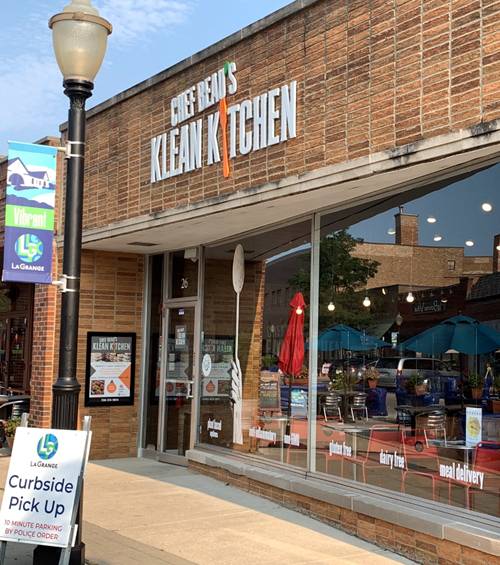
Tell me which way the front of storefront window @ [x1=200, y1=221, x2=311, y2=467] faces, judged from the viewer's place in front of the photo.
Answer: facing the viewer and to the left of the viewer

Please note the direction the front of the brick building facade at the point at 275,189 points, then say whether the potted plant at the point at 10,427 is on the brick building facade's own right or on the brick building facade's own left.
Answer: on the brick building facade's own right

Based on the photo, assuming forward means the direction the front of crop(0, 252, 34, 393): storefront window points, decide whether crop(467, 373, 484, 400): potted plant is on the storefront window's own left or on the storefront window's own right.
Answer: on the storefront window's own left

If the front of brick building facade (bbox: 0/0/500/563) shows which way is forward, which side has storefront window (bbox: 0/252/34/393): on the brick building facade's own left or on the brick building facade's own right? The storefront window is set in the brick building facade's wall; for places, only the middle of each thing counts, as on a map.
on the brick building facade's own right

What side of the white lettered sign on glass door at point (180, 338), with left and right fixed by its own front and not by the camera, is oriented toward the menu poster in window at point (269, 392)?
left

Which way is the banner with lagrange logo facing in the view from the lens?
facing the viewer

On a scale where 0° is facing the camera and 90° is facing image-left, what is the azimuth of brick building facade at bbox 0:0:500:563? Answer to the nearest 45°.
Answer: approximately 45°

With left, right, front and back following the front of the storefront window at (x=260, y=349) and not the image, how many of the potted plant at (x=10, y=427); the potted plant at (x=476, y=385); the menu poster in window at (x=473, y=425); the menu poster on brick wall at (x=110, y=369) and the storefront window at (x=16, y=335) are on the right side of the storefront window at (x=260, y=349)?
3

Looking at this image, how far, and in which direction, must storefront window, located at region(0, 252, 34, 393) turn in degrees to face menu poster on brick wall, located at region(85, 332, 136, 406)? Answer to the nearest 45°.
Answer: approximately 45° to its left

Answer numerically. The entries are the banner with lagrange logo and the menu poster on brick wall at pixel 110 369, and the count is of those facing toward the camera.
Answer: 2
